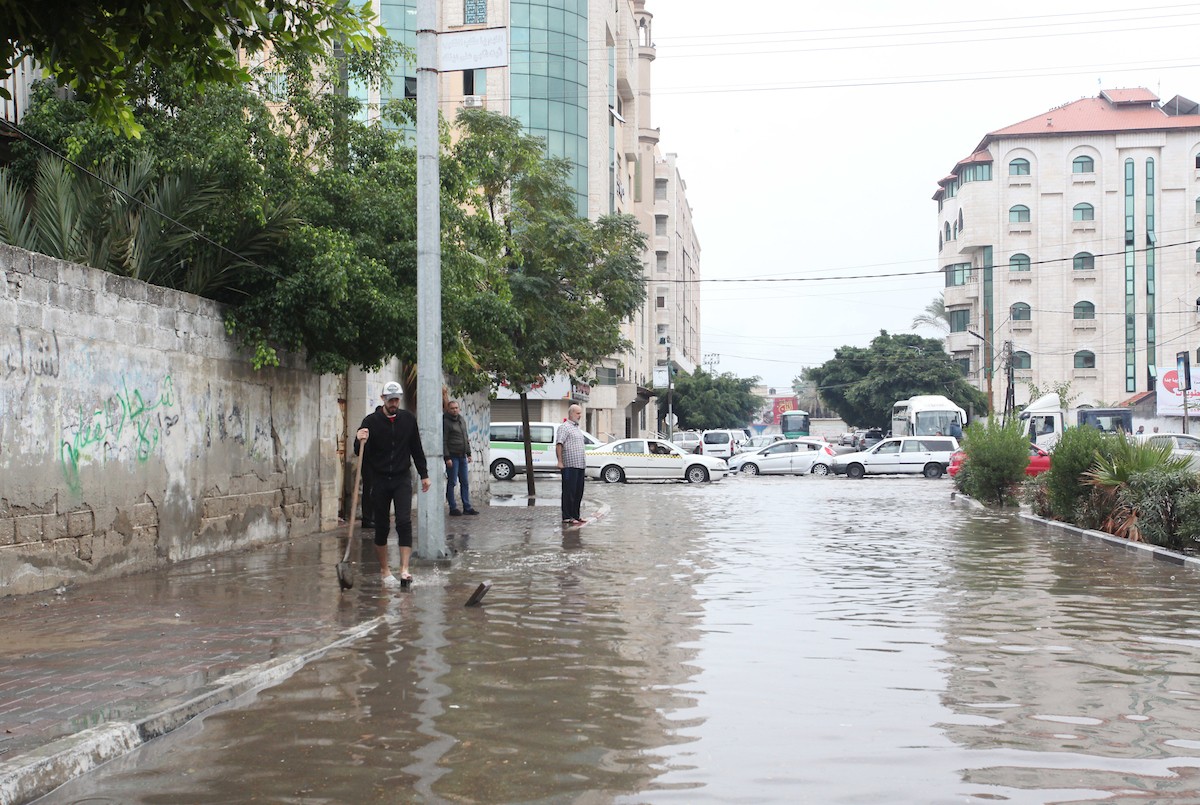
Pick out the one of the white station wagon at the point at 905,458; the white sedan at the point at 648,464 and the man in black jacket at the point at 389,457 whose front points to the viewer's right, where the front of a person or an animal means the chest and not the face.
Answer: the white sedan at the point at 648,464

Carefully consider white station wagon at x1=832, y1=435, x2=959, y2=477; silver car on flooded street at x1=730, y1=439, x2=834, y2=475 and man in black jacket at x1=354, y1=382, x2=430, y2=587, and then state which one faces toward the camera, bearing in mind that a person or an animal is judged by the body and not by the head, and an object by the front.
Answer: the man in black jacket

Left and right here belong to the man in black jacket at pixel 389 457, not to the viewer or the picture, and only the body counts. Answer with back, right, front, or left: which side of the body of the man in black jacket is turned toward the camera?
front

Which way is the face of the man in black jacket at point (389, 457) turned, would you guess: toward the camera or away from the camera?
toward the camera

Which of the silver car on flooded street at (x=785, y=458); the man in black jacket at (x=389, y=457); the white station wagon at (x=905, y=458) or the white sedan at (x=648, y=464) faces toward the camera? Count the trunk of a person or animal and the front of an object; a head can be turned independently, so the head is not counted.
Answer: the man in black jacket

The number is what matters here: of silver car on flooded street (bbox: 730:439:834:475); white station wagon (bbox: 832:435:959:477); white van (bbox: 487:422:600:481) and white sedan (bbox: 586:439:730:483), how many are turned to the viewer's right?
2

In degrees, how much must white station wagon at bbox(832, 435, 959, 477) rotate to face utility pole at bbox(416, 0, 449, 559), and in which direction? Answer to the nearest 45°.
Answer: approximately 90° to its left

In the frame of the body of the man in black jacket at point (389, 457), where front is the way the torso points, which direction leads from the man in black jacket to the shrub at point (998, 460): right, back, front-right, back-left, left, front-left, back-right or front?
back-left

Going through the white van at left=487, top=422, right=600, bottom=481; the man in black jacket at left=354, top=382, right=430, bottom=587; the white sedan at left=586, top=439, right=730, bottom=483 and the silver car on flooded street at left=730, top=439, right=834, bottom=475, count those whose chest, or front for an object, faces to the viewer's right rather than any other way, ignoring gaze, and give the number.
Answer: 2

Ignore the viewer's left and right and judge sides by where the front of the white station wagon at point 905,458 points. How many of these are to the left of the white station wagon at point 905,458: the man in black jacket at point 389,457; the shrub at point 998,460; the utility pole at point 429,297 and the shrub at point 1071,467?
4

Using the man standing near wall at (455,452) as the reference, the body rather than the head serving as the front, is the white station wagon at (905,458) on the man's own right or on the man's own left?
on the man's own left

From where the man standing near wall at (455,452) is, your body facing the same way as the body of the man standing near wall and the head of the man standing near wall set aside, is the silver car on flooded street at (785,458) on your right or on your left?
on your left
